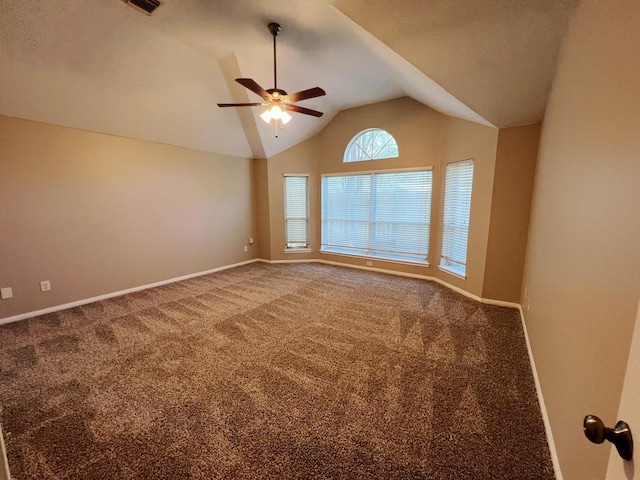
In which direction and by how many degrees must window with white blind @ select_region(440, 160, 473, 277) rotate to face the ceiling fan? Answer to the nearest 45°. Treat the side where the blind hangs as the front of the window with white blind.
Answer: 0° — it already faces it

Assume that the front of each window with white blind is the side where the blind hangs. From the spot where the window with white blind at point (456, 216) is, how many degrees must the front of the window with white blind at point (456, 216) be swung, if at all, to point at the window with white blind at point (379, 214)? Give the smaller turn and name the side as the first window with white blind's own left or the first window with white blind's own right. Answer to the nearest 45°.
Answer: approximately 45° to the first window with white blind's own right

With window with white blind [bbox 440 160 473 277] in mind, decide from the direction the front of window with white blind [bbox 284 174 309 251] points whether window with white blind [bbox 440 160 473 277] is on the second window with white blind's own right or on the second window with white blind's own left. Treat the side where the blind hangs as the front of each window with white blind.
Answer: on the second window with white blind's own left

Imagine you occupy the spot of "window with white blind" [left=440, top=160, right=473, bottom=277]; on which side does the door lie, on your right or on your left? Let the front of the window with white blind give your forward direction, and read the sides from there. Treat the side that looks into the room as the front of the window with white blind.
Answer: on your left

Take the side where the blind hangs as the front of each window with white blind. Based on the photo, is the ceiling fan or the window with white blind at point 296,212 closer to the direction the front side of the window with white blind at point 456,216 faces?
the ceiling fan

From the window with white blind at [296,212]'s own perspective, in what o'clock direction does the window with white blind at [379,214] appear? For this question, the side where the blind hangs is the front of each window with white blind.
the window with white blind at [379,214] is roughly at 10 o'clock from the window with white blind at [296,212].

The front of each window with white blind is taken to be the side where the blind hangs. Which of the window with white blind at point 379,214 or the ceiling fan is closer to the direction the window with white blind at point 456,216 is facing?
the ceiling fan

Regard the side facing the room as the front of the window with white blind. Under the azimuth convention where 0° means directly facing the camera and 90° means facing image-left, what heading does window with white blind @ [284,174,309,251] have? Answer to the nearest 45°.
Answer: approximately 0°

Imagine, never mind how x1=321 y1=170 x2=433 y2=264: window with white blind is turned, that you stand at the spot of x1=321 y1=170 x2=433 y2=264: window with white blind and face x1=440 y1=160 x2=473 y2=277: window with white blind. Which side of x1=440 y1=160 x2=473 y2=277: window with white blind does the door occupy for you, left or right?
right

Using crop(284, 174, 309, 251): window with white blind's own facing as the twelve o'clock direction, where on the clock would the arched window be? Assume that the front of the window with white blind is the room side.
The arched window is roughly at 10 o'clock from the window with white blind.

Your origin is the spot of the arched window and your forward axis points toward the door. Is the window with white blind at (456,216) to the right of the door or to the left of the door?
left

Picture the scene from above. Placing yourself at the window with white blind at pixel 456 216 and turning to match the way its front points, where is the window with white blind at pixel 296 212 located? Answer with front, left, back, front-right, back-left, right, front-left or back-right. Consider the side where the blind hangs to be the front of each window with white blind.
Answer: front-right

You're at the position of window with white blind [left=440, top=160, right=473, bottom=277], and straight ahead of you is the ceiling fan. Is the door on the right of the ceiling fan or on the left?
left

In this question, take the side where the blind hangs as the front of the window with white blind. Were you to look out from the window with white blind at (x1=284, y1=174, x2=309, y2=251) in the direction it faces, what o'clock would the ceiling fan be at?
The ceiling fan is roughly at 12 o'clock from the window with white blind.
